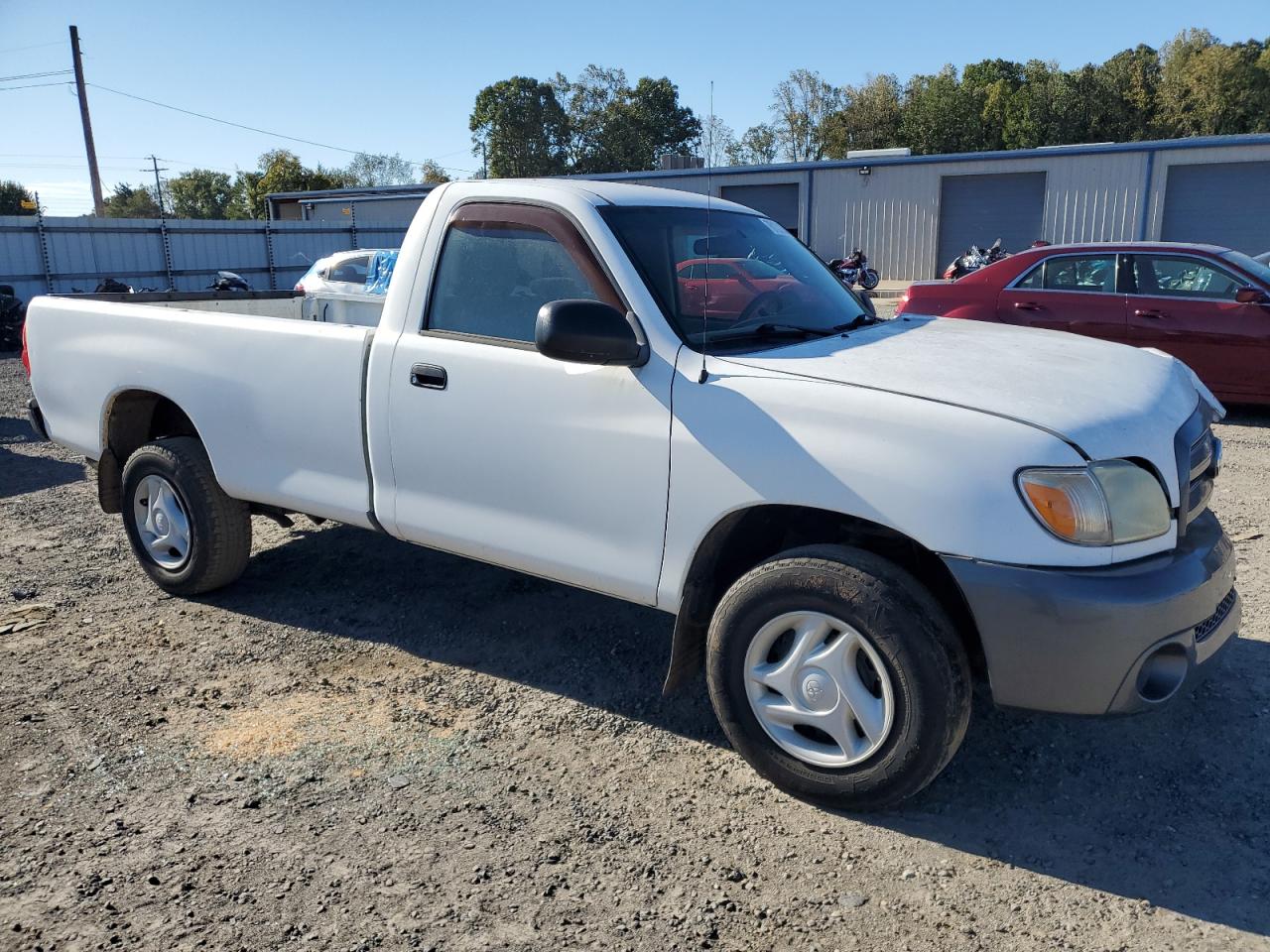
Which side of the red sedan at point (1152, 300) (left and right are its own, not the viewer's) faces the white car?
back

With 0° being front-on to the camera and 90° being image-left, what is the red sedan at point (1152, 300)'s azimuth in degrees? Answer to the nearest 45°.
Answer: approximately 270°

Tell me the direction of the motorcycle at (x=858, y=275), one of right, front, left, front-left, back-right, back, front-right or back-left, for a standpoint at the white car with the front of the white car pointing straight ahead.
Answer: front-left

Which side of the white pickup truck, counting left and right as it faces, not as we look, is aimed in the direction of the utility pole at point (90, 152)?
back

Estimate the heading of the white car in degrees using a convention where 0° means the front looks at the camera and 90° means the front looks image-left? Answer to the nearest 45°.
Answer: approximately 270°

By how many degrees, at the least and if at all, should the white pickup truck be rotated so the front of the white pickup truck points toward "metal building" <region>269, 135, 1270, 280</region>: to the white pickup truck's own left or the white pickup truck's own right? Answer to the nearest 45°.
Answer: approximately 135° to the white pickup truck's own left

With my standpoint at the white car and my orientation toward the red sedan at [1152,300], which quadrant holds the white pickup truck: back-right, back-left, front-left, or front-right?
front-right

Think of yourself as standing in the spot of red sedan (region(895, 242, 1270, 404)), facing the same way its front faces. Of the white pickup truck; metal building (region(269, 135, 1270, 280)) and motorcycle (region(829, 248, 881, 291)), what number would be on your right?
1

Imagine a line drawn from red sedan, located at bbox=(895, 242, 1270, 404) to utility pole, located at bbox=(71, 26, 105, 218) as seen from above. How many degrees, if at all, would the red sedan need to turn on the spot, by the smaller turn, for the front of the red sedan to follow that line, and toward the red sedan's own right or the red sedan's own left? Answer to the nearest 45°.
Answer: approximately 135° to the red sedan's own left

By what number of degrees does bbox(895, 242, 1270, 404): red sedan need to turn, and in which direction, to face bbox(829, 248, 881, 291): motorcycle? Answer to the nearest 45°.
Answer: approximately 90° to its left

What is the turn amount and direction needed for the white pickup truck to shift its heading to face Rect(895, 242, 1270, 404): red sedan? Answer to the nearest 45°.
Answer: approximately 90° to its left

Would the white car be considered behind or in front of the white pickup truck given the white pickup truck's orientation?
behind

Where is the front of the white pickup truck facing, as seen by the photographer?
facing the viewer and to the right of the viewer
